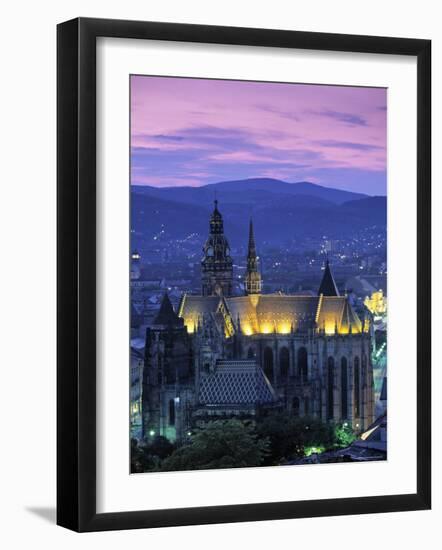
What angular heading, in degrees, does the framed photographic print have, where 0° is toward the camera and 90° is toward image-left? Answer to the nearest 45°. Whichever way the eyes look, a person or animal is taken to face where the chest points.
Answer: approximately 315°
